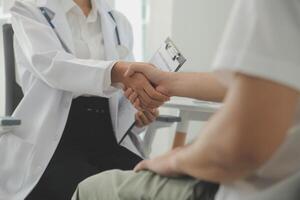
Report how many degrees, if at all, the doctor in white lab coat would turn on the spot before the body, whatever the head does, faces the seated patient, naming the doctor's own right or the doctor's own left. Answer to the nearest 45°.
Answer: approximately 45° to the doctor's own right

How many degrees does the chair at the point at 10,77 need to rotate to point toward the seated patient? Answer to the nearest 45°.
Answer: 0° — it already faces them

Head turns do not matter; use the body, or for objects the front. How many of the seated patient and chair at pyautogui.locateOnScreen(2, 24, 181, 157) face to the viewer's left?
1

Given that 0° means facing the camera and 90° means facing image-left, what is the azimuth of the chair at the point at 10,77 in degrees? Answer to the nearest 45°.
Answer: approximately 315°

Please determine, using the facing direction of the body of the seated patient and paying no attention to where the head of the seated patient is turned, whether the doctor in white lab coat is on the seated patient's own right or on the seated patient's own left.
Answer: on the seated patient's own right

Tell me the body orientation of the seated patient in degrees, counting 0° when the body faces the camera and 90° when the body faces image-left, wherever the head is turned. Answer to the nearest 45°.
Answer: approximately 90°

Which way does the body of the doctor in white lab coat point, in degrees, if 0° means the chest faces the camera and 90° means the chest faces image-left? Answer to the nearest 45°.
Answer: approximately 315°

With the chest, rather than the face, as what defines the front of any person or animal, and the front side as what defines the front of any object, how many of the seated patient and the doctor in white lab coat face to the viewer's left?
1

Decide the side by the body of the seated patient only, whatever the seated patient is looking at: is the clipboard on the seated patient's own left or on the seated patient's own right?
on the seated patient's own right
